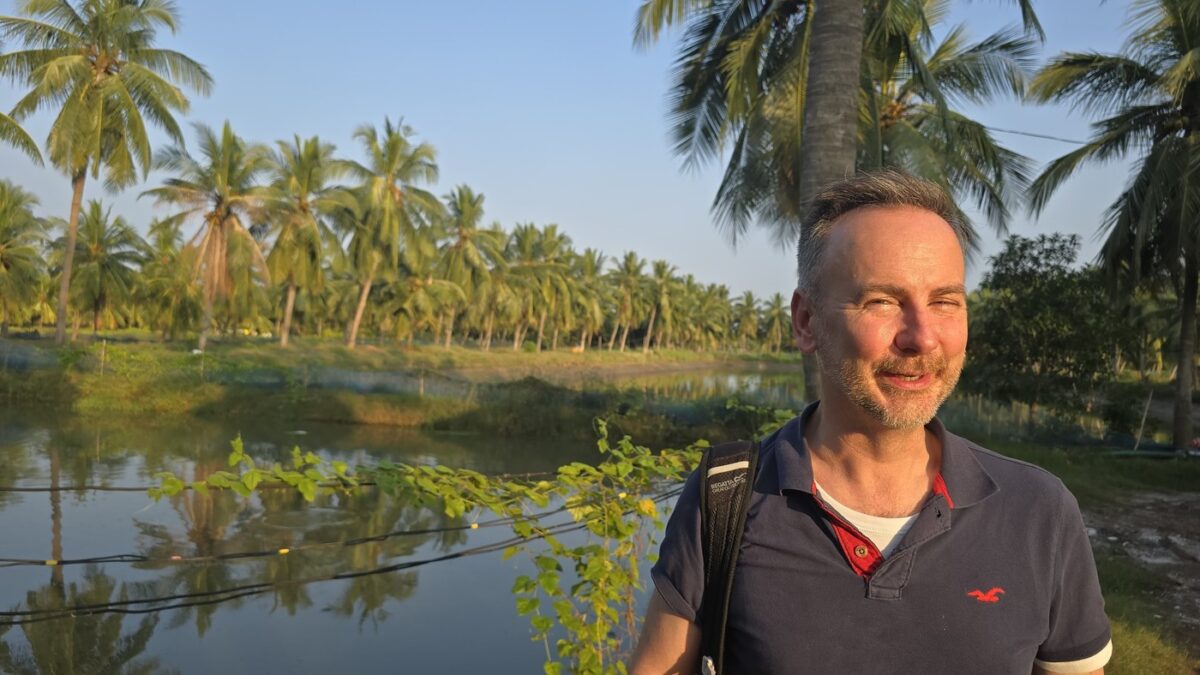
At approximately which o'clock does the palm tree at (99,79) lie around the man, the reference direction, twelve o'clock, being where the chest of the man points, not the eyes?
The palm tree is roughly at 4 o'clock from the man.

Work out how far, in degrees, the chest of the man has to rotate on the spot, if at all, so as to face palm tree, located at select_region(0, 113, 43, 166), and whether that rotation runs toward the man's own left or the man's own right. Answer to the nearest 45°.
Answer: approximately 135° to the man's own right

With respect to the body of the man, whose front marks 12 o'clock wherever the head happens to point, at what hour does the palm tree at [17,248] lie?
The palm tree is roughly at 4 o'clock from the man.

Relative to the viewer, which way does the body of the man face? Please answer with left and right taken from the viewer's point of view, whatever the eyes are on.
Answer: facing the viewer

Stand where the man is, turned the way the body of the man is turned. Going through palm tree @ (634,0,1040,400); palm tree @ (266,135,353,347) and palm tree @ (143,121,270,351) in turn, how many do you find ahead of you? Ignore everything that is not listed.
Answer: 0

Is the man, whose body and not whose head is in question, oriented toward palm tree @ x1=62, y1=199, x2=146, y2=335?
no

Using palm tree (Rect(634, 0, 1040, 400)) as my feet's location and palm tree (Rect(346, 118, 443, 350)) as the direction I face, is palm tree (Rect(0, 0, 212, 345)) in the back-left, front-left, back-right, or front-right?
front-left

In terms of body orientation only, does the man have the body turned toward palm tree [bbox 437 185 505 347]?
no

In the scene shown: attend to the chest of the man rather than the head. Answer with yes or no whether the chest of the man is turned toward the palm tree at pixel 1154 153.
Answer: no

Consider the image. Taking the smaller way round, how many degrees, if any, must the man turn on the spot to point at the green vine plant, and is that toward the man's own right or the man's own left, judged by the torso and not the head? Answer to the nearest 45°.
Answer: approximately 135° to the man's own right

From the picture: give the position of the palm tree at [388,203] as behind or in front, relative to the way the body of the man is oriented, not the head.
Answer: behind

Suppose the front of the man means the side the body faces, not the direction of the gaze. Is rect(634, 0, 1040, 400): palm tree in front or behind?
behind
